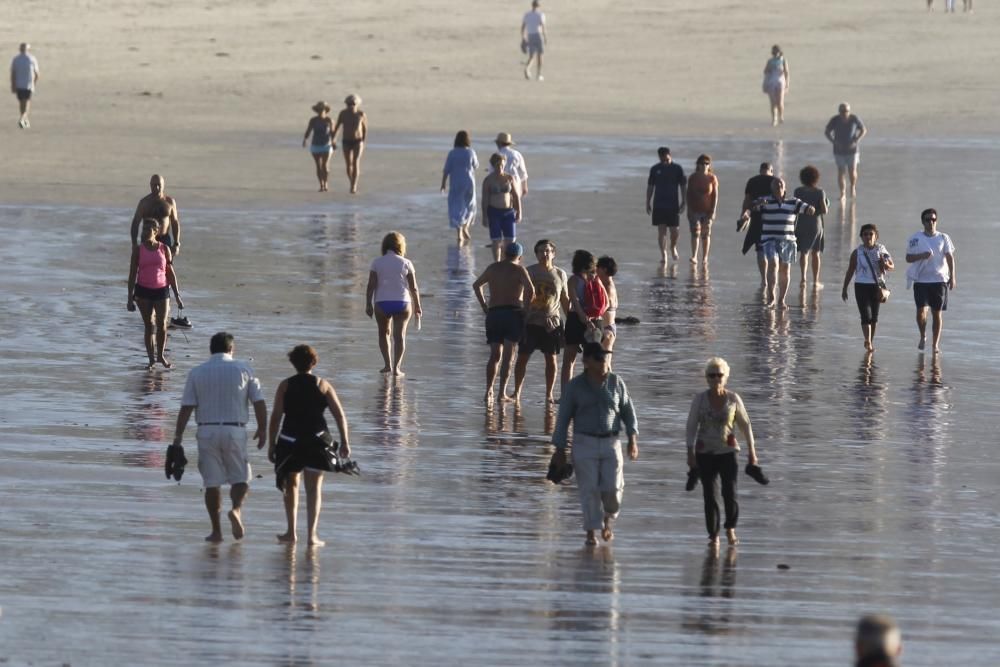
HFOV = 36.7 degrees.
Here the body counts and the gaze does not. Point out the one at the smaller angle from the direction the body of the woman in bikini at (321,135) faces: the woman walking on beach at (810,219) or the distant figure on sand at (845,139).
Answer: the woman walking on beach

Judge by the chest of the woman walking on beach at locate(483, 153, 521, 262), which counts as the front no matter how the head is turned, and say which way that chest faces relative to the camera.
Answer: toward the camera

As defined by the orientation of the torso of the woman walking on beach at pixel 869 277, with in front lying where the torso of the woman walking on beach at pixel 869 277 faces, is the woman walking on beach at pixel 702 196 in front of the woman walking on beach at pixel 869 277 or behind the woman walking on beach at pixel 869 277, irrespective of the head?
behind

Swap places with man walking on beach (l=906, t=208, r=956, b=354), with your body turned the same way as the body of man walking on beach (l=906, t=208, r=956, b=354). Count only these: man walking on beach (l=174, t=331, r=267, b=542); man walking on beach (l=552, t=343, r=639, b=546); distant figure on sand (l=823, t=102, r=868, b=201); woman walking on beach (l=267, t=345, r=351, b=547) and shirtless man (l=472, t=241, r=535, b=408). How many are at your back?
1

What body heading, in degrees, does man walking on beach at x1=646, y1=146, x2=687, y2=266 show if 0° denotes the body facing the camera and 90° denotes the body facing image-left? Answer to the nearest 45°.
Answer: approximately 0°

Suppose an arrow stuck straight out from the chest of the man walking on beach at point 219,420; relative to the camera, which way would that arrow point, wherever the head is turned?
away from the camera

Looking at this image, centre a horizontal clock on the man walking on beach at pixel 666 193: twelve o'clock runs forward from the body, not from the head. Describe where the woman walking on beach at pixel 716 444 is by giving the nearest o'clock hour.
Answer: The woman walking on beach is roughly at 12 o'clock from the man walking on beach.

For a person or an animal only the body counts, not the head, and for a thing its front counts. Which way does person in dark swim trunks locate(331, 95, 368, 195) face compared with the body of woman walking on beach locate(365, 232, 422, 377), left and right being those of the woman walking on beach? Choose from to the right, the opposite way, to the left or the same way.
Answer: the opposite way

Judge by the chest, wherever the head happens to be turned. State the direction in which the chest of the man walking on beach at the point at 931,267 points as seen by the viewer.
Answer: toward the camera

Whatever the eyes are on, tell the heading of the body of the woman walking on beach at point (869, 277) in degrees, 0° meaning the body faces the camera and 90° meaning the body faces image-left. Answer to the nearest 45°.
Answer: approximately 0°

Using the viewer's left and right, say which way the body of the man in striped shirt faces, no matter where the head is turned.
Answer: facing the viewer

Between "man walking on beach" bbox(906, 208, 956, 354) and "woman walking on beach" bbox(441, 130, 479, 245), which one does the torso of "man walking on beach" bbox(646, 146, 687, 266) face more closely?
the man walking on beach

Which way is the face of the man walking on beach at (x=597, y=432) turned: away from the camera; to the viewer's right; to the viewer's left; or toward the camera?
toward the camera

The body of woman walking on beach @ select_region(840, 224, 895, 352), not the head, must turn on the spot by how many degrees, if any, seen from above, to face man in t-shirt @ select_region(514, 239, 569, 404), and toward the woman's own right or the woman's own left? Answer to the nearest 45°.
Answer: approximately 45° to the woman's own right

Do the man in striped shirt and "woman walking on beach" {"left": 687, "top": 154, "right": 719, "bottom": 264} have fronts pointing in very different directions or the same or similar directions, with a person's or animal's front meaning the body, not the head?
same or similar directions

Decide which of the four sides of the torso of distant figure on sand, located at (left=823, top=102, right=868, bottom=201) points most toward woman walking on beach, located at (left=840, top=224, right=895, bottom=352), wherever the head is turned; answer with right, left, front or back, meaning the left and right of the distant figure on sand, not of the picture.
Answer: front

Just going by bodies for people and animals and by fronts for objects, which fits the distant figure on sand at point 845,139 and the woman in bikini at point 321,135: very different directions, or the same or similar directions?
same or similar directions

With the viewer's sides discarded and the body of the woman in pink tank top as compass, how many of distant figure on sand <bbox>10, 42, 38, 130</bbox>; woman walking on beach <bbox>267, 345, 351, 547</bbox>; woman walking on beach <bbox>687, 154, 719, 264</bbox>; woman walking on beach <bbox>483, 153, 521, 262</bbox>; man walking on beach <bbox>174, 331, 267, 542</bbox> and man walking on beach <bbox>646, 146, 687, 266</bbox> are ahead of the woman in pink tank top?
2

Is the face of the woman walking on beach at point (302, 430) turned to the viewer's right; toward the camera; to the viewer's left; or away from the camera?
away from the camera

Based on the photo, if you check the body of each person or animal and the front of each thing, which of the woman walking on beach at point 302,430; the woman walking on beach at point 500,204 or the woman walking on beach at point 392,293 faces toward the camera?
the woman walking on beach at point 500,204

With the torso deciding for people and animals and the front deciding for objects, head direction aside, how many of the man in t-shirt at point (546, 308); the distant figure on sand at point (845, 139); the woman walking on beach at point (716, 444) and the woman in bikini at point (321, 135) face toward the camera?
4

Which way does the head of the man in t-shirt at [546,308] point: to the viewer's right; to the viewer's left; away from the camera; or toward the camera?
toward the camera
